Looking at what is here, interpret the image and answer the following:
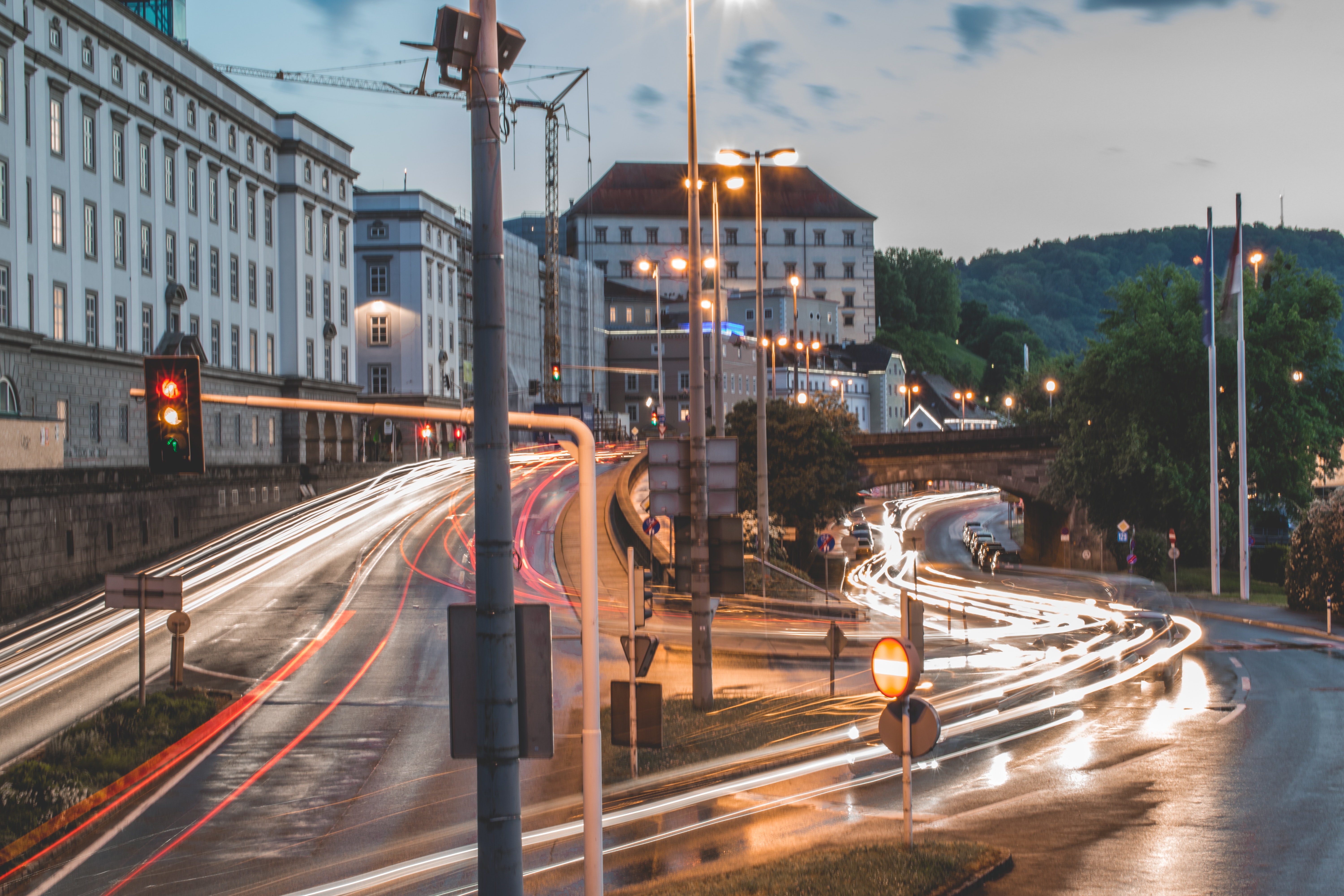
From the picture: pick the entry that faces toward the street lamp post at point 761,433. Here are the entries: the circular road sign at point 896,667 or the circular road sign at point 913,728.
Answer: the circular road sign at point 913,728

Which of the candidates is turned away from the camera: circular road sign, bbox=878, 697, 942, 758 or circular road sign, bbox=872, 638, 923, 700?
circular road sign, bbox=878, 697, 942, 758

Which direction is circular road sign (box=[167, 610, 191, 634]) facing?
away from the camera

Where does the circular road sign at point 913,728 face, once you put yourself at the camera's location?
facing away from the viewer

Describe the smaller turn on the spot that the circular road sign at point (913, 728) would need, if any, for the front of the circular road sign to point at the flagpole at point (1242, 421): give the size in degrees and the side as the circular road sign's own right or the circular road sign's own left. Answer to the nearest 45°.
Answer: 0° — it already faces it

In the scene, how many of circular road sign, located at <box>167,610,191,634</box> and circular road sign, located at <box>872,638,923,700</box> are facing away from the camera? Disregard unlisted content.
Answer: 1

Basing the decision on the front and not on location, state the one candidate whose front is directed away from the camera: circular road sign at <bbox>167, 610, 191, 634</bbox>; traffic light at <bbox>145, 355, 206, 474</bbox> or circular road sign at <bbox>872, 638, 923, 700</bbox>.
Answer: circular road sign at <bbox>167, 610, 191, 634</bbox>

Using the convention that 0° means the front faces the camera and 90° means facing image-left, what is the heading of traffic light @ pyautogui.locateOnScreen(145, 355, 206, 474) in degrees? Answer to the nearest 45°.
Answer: approximately 0°
